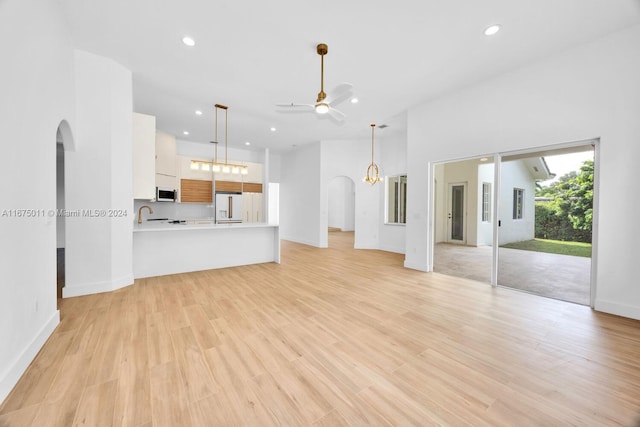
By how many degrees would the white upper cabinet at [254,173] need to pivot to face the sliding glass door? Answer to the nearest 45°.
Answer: approximately 45° to its left

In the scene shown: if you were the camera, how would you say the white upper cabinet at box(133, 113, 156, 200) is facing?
facing the viewer and to the right of the viewer

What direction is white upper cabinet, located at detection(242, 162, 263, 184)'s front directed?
toward the camera

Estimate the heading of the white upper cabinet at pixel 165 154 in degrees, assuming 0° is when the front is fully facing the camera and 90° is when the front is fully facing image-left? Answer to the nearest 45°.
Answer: approximately 315°

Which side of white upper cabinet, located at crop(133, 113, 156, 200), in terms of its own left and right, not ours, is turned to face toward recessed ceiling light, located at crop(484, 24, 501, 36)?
front

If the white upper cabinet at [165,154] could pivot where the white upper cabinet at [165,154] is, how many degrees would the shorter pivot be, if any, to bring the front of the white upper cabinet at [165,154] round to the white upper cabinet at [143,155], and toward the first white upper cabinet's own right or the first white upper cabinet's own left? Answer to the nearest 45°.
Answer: approximately 45° to the first white upper cabinet's own right

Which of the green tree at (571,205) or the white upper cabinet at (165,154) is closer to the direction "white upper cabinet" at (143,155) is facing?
the green tree

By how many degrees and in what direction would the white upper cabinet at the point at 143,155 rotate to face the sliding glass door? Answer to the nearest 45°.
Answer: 0° — it already faces it

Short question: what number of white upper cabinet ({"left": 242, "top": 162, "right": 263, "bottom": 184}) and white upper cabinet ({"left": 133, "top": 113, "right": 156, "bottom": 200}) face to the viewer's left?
0
